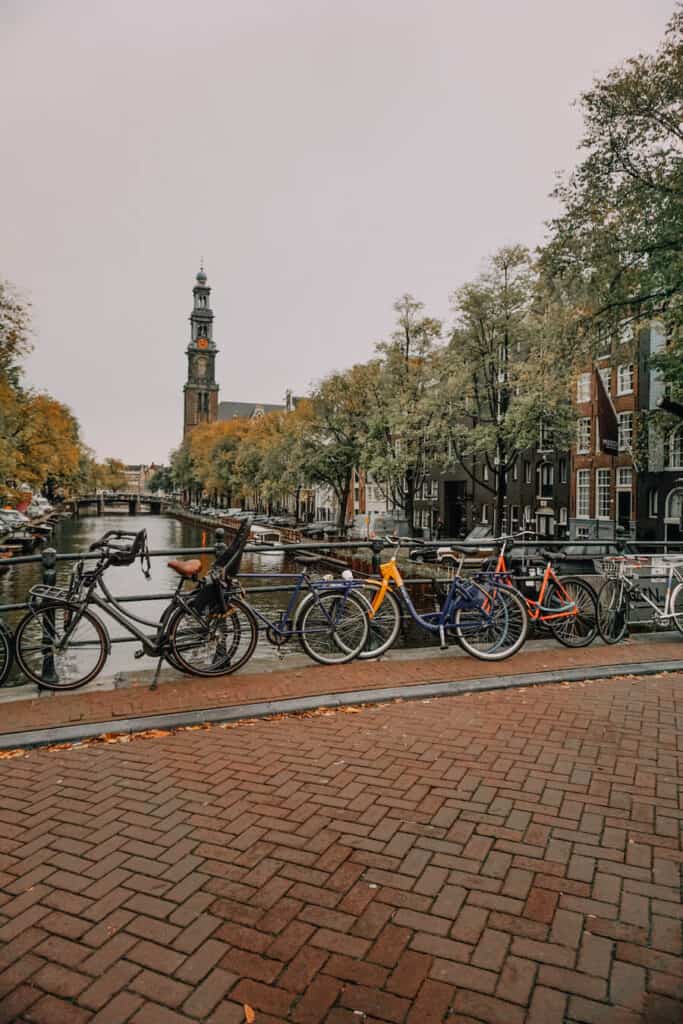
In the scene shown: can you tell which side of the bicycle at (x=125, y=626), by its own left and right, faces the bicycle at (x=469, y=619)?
back

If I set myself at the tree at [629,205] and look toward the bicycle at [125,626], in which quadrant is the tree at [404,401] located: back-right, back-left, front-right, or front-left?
back-right

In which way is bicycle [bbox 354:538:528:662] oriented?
to the viewer's left

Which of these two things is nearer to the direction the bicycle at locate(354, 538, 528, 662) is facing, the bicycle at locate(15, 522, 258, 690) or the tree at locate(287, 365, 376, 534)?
the bicycle

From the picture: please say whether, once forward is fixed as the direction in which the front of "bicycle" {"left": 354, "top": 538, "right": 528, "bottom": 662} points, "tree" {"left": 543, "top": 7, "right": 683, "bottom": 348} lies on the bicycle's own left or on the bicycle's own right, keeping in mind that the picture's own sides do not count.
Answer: on the bicycle's own right

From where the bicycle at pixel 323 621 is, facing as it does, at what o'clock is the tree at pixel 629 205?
The tree is roughly at 4 o'clock from the bicycle.

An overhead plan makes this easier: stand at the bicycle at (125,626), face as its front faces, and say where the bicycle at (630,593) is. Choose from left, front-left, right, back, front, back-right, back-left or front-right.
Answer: back

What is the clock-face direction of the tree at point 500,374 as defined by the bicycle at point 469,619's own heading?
The tree is roughly at 3 o'clock from the bicycle.

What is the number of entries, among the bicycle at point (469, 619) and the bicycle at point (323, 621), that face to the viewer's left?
2

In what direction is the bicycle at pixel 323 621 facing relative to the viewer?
to the viewer's left

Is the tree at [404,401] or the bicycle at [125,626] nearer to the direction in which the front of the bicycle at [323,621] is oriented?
the bicycle

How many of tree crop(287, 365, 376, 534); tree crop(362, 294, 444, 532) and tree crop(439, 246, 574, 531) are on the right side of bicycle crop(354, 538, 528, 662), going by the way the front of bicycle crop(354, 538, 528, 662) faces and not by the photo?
3

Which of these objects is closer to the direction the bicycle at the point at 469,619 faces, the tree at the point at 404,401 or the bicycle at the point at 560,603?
the tree

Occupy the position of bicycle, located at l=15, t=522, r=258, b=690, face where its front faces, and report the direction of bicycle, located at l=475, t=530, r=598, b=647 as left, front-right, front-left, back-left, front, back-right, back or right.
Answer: back

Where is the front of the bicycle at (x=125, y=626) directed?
to the viewer's left
